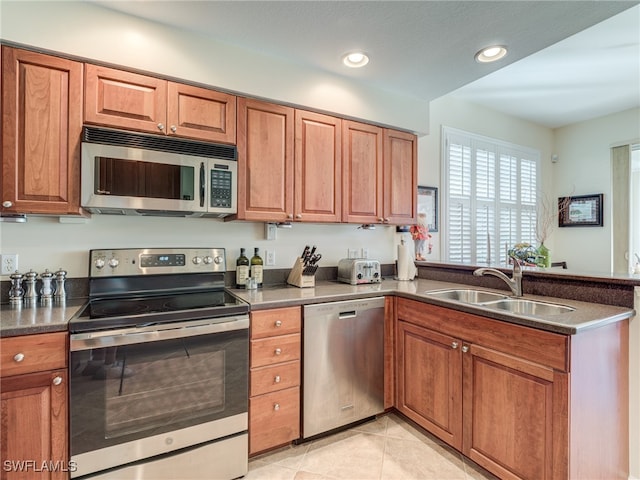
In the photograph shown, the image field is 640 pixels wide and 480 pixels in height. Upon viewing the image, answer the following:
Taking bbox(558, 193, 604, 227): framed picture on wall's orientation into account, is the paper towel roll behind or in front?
in front

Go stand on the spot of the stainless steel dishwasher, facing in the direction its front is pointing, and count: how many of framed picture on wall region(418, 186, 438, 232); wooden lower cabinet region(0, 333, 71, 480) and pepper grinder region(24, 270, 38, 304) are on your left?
1

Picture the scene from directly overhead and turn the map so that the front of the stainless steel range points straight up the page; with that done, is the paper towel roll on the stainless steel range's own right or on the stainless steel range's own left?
on the stainless steel range's own left

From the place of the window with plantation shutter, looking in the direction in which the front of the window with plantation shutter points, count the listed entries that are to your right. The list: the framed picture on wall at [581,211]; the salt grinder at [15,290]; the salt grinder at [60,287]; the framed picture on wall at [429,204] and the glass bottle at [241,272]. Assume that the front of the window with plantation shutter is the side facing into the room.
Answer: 4

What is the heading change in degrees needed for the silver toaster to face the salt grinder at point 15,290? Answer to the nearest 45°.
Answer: approximately 90° to its right

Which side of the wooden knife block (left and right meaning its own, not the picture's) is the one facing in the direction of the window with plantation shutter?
left

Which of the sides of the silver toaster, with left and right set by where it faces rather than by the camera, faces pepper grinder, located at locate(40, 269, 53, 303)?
right

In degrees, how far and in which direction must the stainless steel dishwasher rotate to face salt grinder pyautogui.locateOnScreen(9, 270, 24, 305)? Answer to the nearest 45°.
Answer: approximately 135° to its right

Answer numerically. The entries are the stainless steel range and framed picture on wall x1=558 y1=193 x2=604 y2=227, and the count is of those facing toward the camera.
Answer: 2

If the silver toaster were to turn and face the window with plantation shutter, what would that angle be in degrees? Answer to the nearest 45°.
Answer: approximately 90° to its left
